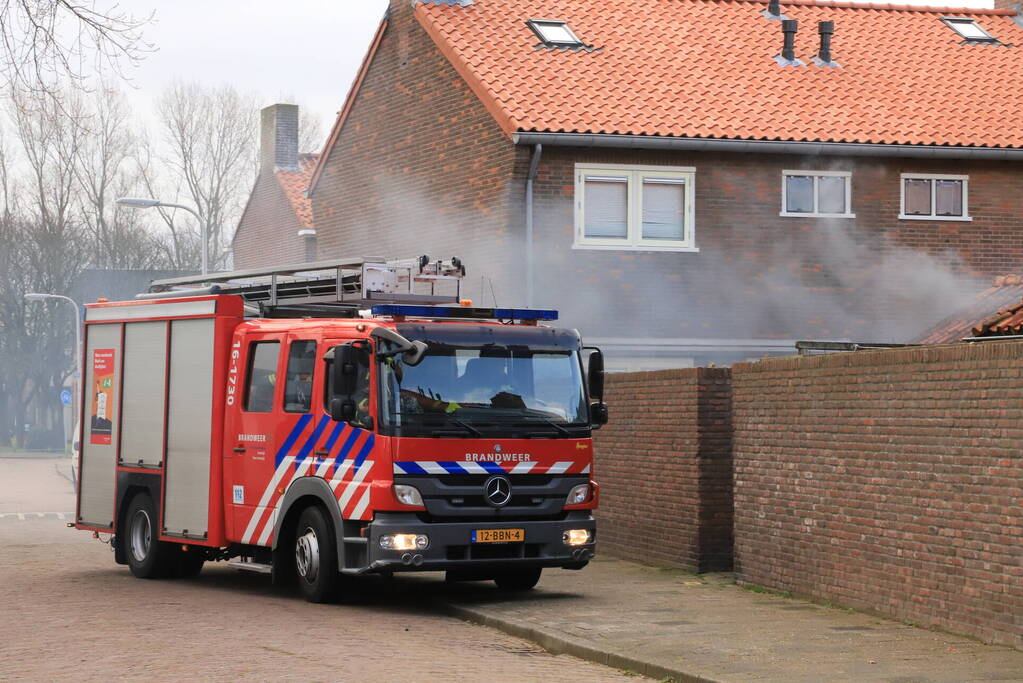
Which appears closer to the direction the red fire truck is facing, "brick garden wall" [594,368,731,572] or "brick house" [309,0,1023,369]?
the brick garden wall

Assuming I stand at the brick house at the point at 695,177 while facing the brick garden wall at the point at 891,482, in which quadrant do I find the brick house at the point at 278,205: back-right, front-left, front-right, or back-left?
back-right

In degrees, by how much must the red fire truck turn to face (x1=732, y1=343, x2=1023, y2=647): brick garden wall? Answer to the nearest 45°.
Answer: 0° — it already faces it

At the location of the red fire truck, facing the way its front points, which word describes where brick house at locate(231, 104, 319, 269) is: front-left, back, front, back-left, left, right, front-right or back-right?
back-left

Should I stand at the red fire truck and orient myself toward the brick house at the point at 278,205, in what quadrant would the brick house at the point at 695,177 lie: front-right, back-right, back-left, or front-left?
front-right

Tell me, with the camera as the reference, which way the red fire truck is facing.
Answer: facing the viewer and to the right of the viewer

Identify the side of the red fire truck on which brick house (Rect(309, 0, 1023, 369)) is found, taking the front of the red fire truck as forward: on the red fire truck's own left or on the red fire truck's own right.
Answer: on the red fire truck's own left

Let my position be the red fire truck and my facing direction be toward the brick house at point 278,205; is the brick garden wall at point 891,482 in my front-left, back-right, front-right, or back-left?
back-right

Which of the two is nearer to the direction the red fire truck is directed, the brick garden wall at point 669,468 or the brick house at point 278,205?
the brick garden wall

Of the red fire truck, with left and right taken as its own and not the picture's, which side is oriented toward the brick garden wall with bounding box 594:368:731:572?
left
